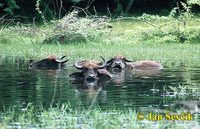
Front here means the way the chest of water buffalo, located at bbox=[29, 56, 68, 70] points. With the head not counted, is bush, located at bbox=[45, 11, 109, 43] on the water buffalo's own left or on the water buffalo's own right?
on the water buffalo's own right

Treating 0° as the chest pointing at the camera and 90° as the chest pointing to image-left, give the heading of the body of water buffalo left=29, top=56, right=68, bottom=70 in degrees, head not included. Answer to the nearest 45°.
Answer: approximately 90°
